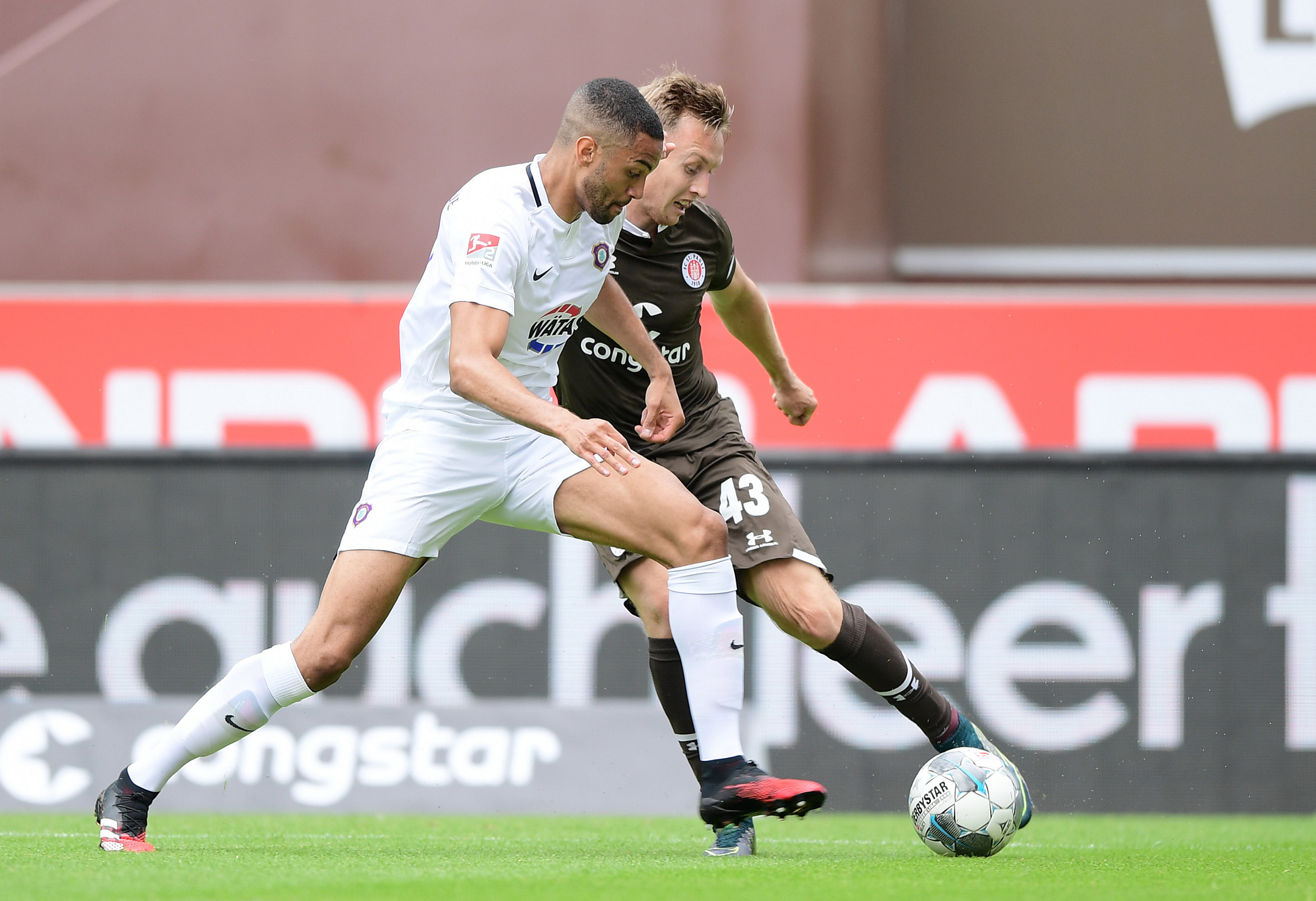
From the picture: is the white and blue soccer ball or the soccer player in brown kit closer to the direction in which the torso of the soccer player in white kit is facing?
the white and blue soccer ball

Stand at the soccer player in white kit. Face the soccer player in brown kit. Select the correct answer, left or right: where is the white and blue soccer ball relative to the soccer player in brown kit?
right

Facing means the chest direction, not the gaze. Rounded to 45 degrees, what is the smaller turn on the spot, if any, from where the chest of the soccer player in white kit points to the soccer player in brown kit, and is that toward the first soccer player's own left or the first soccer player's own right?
approximately 90° to the first soccer player's own left

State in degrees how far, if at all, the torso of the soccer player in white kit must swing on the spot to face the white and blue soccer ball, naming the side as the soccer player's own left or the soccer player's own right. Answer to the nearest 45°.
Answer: approximately 45° to the soccer player's own left

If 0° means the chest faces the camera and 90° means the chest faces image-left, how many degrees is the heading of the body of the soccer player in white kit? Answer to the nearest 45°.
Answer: approximately 315°
